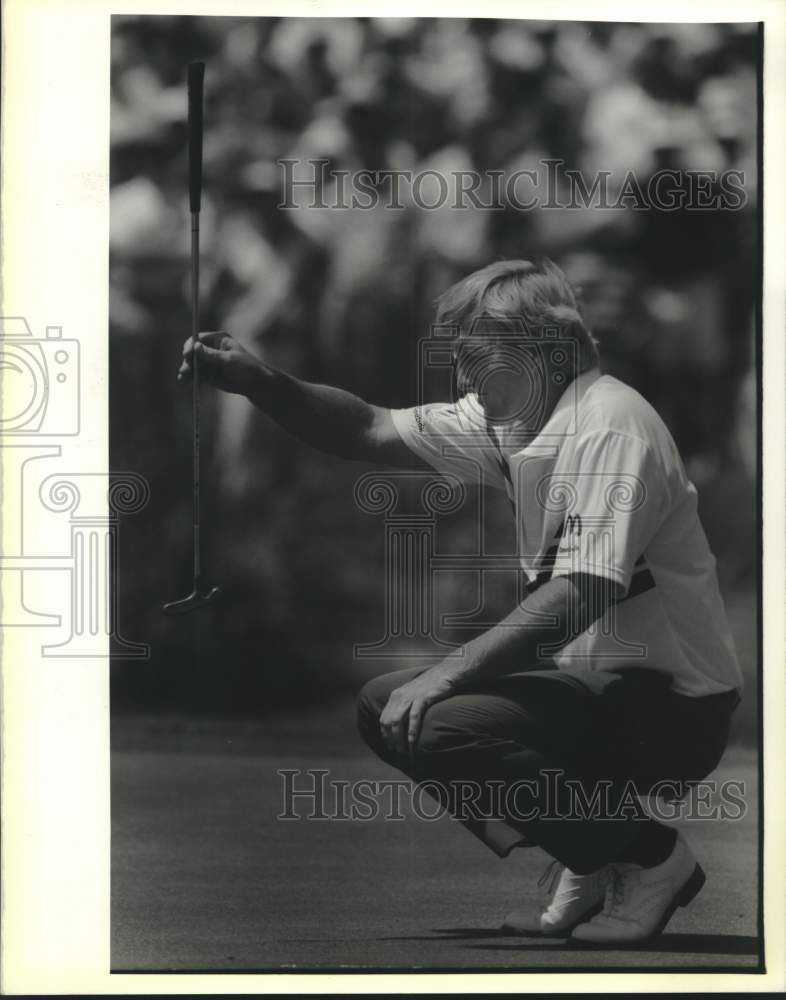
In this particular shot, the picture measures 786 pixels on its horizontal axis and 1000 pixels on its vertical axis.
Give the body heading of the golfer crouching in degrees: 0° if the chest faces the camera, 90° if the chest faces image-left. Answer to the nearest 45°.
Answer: approximately 90°
